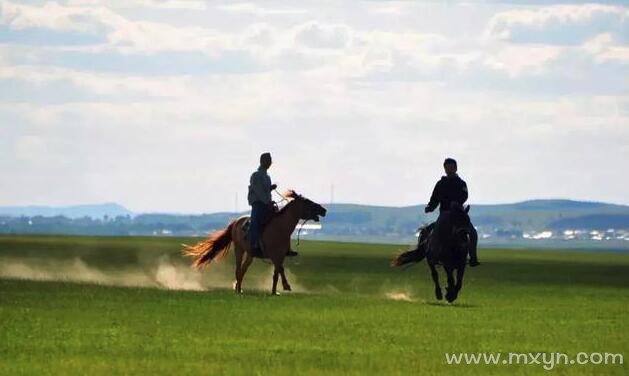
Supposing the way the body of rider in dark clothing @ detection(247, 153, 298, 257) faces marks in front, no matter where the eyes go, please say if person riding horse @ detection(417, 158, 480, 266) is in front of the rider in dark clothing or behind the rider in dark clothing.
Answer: in front

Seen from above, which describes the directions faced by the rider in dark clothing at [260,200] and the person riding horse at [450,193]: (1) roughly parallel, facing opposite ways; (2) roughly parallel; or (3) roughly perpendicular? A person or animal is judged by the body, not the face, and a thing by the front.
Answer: roughly perpendicular

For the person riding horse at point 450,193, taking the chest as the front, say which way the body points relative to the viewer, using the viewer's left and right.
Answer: facing the viewer

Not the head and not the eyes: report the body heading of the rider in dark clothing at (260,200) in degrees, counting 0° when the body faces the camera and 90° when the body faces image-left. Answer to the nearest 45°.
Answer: approximately 270°

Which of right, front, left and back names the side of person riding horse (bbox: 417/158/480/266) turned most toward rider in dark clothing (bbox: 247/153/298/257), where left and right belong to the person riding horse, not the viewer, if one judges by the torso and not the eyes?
right

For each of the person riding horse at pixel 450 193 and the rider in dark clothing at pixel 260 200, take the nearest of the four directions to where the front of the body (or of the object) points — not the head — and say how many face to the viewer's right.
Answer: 1
